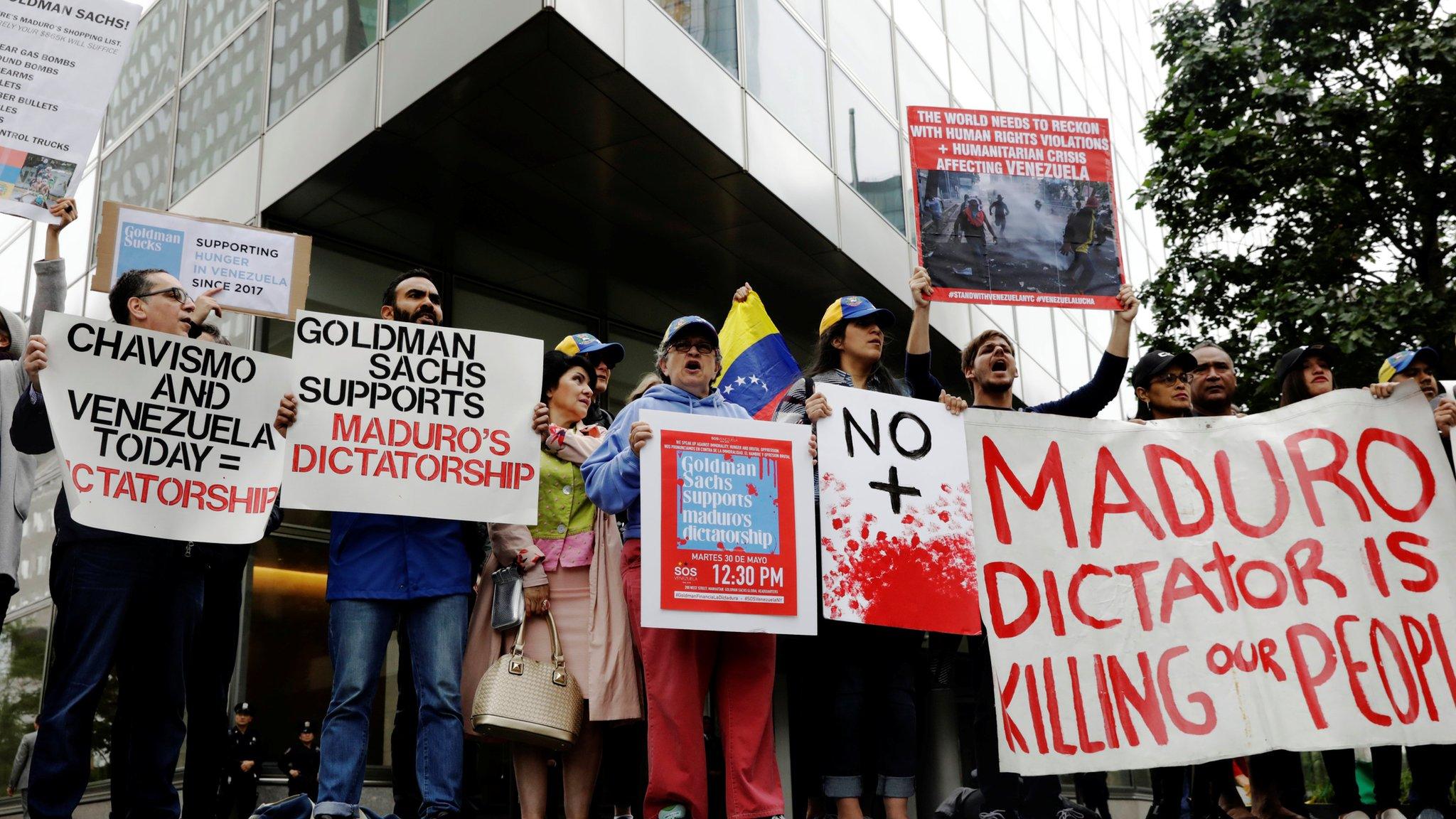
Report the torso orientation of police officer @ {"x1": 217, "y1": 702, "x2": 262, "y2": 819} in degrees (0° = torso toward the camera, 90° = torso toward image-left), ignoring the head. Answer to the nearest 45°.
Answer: approximately 0°

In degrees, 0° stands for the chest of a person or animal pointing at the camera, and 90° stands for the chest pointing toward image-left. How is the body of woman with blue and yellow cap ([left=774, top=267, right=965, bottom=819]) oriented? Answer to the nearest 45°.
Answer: approximately 0°

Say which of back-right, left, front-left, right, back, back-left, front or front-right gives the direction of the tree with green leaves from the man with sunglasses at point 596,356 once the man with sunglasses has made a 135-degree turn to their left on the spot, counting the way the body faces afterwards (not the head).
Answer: front-right

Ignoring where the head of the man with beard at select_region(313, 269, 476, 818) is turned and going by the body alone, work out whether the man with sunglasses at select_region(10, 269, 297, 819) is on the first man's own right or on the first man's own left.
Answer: on the first man's own right

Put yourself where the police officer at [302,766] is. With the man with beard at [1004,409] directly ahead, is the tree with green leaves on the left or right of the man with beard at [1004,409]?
left

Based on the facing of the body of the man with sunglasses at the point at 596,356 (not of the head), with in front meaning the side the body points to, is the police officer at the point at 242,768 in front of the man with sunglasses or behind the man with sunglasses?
behind

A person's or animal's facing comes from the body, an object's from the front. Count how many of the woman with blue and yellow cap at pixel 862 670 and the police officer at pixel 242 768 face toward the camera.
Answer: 2

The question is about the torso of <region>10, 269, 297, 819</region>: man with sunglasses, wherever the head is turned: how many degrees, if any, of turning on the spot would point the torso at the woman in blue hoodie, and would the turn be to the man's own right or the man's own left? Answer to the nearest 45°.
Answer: approximately 45° to the man's own left
